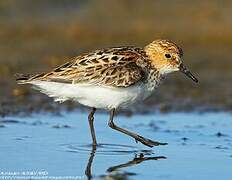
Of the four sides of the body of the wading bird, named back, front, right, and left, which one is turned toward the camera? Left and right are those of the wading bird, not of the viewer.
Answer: right
